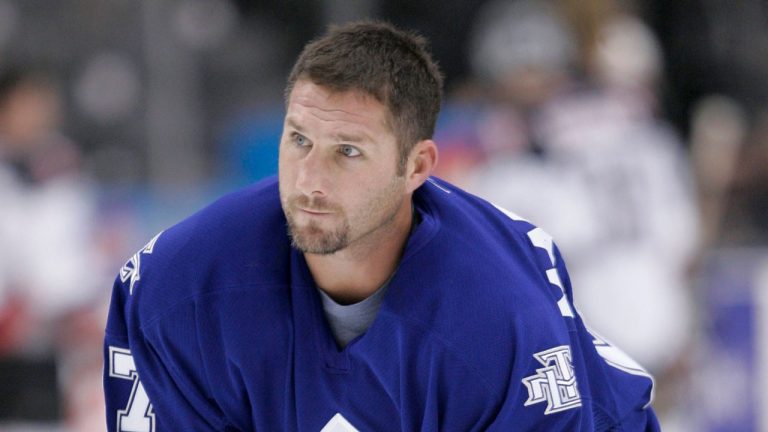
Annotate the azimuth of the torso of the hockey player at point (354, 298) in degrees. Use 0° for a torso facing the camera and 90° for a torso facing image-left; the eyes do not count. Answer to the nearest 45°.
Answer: approximately 0°

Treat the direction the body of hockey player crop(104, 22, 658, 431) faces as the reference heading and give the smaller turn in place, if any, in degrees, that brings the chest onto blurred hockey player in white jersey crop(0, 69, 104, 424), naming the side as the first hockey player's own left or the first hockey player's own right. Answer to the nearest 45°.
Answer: approximately 135° to the first hockey player's own right

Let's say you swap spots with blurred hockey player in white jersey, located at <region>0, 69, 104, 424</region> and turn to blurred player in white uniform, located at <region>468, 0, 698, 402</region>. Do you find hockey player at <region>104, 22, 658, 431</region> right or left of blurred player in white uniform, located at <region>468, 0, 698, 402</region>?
right
